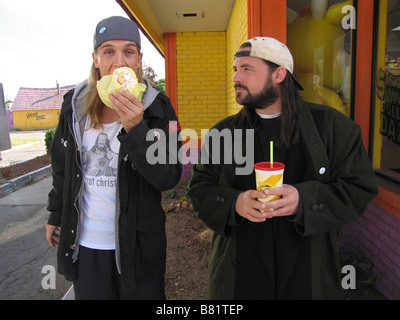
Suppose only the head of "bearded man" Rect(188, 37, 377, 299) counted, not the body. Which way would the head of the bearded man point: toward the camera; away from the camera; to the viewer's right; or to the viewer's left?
to the viewer's left

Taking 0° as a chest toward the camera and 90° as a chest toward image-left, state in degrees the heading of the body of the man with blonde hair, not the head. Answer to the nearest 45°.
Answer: approximately 0°

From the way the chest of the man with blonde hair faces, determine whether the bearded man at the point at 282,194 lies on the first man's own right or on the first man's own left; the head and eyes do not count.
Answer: on the first man's own left

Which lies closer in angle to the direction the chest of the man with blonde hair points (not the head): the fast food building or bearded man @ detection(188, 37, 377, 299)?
the bearded man
